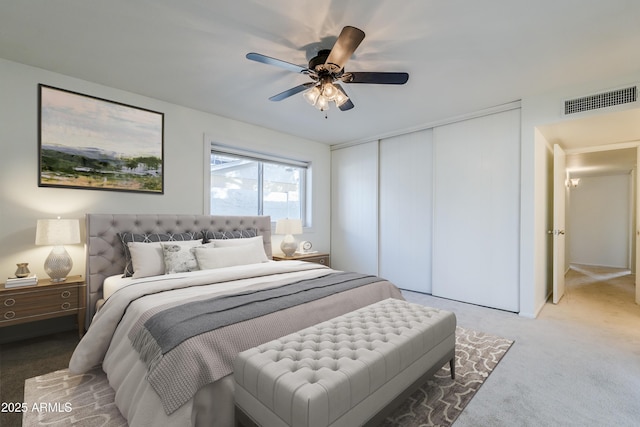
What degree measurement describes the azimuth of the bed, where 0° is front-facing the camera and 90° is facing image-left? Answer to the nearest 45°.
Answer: approximately 315°

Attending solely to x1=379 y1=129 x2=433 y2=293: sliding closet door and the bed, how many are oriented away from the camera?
0

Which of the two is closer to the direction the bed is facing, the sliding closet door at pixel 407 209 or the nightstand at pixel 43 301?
the sliding closet door

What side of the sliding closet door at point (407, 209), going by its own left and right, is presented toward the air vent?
left

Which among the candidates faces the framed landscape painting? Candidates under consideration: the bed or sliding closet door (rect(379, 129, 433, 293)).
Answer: the sliding closet door

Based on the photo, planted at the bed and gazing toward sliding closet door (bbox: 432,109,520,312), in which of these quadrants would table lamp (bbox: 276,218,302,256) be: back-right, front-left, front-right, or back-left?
front-left

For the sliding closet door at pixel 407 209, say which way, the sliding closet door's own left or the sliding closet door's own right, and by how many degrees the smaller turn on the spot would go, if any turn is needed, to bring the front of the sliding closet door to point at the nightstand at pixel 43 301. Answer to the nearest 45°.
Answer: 0° — it already faces it

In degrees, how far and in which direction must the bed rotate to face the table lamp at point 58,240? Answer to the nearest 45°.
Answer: approximately 180°

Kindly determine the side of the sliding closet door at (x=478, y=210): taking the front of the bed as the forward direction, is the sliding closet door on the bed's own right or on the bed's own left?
on the bed's own left

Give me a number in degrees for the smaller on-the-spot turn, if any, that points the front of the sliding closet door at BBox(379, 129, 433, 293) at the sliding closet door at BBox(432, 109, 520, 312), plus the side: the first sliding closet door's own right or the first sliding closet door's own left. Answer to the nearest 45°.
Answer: approximately 90° to the first sliding closet door's own left

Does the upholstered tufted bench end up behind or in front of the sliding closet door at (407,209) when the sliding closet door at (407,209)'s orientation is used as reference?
in front

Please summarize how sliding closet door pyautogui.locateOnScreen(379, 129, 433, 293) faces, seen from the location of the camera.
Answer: facing the viewer and to the left of the viewer

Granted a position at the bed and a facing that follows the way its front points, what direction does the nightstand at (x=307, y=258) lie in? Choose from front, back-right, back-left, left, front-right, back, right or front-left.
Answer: left

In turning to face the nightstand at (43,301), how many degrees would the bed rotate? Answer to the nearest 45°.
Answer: approximately 180°

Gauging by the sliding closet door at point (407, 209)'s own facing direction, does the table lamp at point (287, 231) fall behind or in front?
in front

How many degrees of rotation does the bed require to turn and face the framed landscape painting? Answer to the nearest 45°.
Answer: approximately 180°
